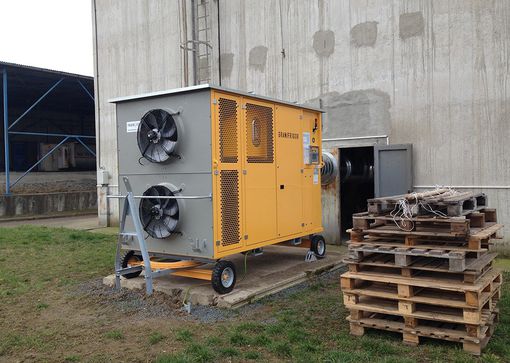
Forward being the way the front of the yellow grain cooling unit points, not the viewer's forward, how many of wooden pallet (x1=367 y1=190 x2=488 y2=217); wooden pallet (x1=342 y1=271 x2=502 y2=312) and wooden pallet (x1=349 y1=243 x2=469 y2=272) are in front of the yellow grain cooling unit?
3

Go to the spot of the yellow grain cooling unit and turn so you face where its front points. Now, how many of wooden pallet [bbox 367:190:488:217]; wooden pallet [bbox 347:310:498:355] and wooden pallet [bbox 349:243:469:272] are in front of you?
3

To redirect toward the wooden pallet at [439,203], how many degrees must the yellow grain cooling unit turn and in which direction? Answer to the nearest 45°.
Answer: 0° — it already faces it

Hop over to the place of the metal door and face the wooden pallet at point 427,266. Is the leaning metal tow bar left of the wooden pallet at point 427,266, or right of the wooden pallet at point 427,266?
right

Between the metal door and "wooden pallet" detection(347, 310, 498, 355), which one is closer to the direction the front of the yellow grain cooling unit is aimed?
the wooden pallet

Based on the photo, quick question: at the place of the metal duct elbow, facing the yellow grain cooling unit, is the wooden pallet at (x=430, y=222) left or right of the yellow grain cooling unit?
left

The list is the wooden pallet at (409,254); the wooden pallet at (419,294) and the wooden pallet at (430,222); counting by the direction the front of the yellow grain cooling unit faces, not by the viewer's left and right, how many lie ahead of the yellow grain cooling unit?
3

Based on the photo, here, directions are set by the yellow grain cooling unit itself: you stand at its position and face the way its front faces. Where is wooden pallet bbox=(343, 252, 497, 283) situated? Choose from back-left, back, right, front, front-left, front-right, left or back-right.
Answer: front

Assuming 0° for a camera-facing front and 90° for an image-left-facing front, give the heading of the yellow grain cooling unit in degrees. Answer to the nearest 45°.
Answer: approximately 315°

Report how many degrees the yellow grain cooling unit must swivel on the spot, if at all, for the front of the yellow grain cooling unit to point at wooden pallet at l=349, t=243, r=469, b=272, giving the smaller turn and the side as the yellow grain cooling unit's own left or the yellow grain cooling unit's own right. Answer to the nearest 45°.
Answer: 0° — it already faces it

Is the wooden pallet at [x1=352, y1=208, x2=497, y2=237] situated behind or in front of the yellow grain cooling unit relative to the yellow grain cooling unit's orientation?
in front

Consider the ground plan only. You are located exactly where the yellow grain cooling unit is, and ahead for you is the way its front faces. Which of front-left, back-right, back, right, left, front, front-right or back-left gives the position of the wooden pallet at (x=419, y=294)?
front

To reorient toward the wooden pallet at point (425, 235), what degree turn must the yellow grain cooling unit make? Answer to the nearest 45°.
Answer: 0° — it already faces it

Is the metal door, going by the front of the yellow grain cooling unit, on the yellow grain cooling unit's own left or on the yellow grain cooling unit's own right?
on the yellow grain cooling unit's own left
